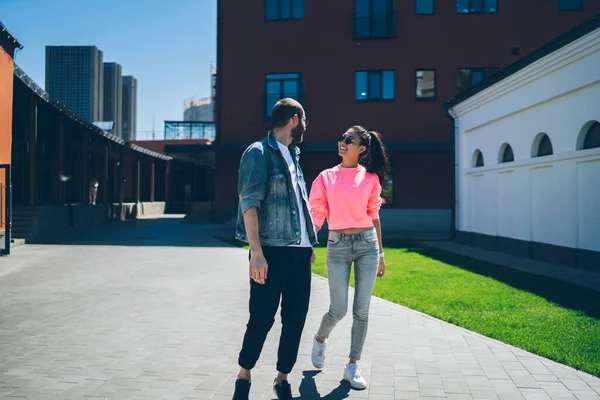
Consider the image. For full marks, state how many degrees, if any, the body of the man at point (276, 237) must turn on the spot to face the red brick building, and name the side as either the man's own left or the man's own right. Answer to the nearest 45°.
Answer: approximately 135° to the man's own left

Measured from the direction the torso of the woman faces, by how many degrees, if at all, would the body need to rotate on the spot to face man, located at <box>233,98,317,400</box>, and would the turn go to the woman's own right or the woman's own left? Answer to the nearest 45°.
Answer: approximately 45° to the woman's own right

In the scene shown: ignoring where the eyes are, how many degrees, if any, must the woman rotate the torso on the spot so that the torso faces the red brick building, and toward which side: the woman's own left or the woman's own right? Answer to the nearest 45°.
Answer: approximately 180°

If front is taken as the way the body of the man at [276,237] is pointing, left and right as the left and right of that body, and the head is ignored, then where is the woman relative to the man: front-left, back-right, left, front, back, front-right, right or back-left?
left

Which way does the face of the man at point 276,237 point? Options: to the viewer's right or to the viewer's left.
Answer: to the viewer's right

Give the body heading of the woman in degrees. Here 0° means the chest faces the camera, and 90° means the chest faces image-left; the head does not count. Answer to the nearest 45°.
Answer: approximately 0°

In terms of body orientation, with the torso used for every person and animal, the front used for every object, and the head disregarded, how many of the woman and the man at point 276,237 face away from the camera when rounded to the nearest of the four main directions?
0

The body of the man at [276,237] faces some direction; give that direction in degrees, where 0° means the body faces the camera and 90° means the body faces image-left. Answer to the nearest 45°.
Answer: approximately 315°
